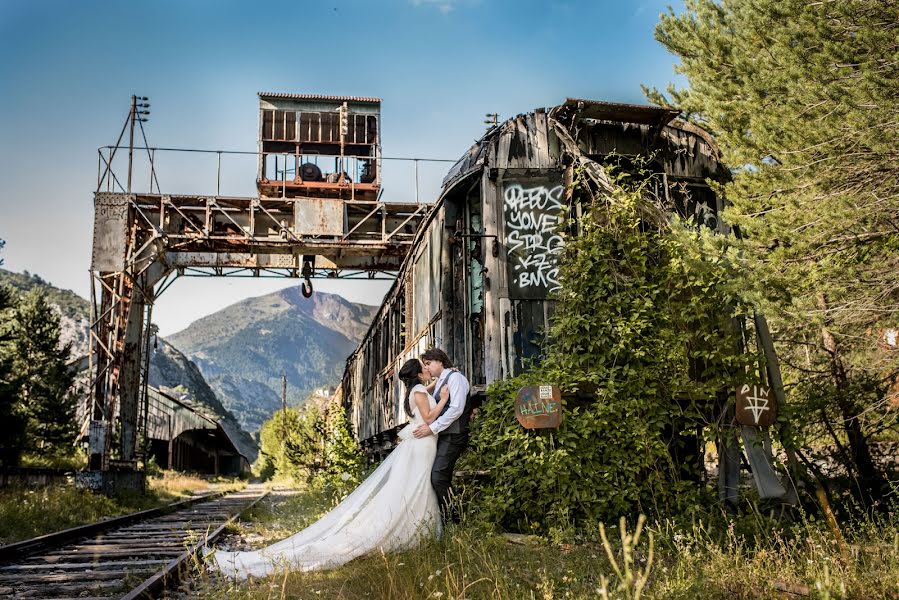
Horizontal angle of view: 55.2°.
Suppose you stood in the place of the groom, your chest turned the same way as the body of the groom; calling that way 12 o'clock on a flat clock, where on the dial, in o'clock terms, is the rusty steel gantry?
The rusty steel gantry is roughly at 2 o'clock from the groom.

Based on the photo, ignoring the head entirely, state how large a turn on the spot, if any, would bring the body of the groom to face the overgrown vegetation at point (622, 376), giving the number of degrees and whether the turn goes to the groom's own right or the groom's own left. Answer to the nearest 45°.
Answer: approximately 135° to the groom's own right

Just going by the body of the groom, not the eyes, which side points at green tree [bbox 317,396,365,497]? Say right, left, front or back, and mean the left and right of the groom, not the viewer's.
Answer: right

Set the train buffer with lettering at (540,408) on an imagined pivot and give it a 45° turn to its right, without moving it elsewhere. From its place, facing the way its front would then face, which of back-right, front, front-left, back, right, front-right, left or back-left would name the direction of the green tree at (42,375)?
right

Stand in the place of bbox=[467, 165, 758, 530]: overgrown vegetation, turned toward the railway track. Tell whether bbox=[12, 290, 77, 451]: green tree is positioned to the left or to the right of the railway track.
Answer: right

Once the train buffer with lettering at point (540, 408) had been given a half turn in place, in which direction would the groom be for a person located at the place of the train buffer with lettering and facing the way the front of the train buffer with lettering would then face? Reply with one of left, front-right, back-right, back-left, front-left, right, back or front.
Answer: back-left

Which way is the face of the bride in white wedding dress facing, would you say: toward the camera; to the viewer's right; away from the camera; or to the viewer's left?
to the viewer's right

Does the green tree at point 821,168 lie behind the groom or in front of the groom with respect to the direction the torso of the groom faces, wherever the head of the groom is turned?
behind

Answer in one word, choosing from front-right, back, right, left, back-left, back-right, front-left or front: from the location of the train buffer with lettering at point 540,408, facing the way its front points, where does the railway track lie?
right

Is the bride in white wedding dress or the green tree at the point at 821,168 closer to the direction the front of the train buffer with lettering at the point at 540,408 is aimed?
the bride in white wedding dress

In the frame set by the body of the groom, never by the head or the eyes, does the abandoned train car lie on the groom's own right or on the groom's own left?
on the groom's own right

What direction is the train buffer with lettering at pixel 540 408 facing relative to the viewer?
toward the camera

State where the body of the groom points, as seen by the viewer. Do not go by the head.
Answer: to the viewer's left
